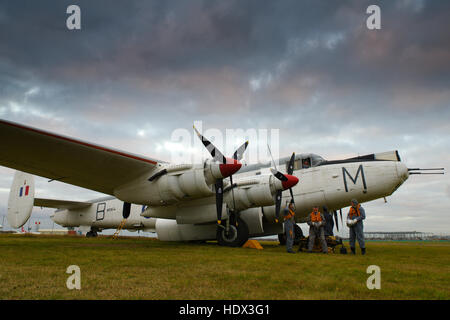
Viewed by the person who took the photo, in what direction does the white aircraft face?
facing the viewer and to the right of the viewer

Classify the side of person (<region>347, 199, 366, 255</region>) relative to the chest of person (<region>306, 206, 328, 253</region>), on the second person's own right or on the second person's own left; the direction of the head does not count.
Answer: on the second person's own left

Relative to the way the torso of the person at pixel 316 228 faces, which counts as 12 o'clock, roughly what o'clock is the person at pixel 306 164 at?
the person at pixel 306 164 is roughly at 6 o'clock from the person at pixel 316 228.

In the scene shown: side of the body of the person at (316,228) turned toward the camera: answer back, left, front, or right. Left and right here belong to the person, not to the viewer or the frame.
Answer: front
